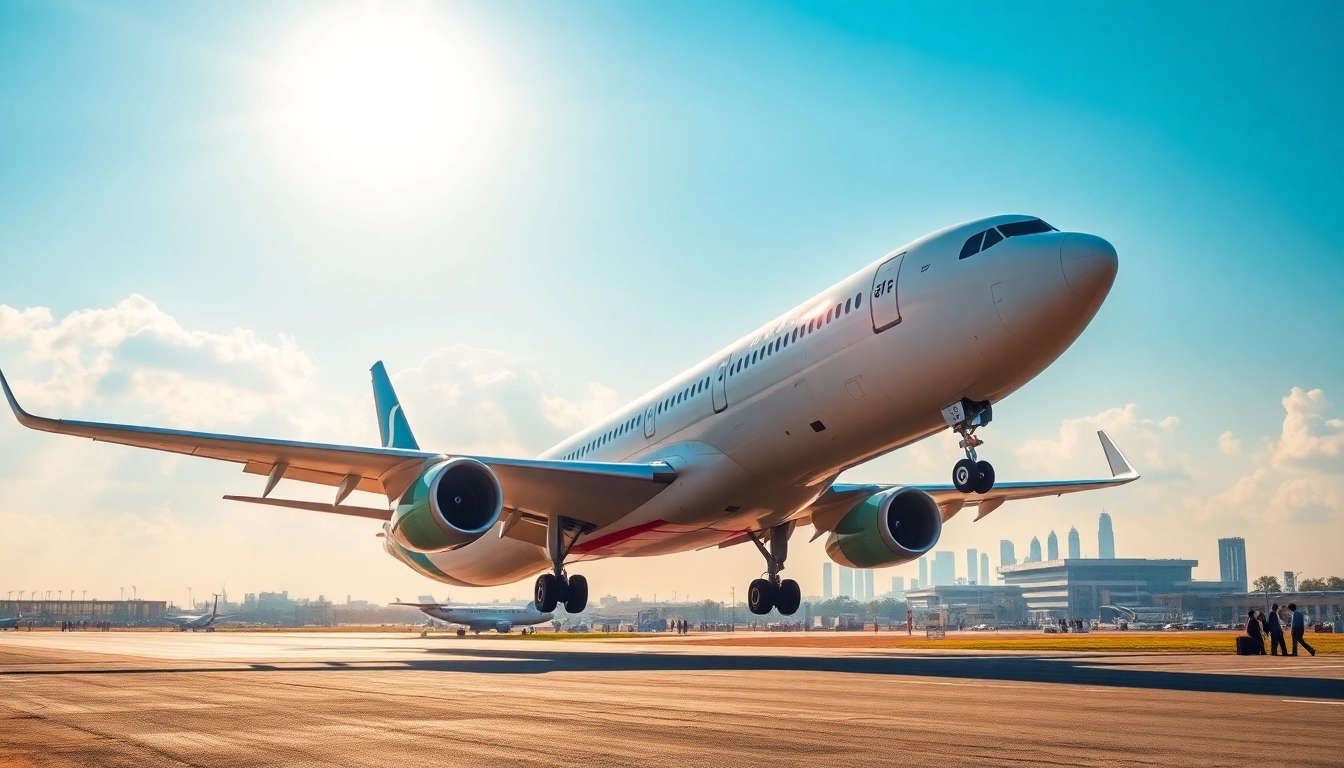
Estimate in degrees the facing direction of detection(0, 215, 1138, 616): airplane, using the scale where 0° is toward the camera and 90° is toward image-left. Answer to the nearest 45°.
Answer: approximately 315°

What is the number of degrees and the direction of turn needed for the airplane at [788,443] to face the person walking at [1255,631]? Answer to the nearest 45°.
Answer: approximately 45° to its left
